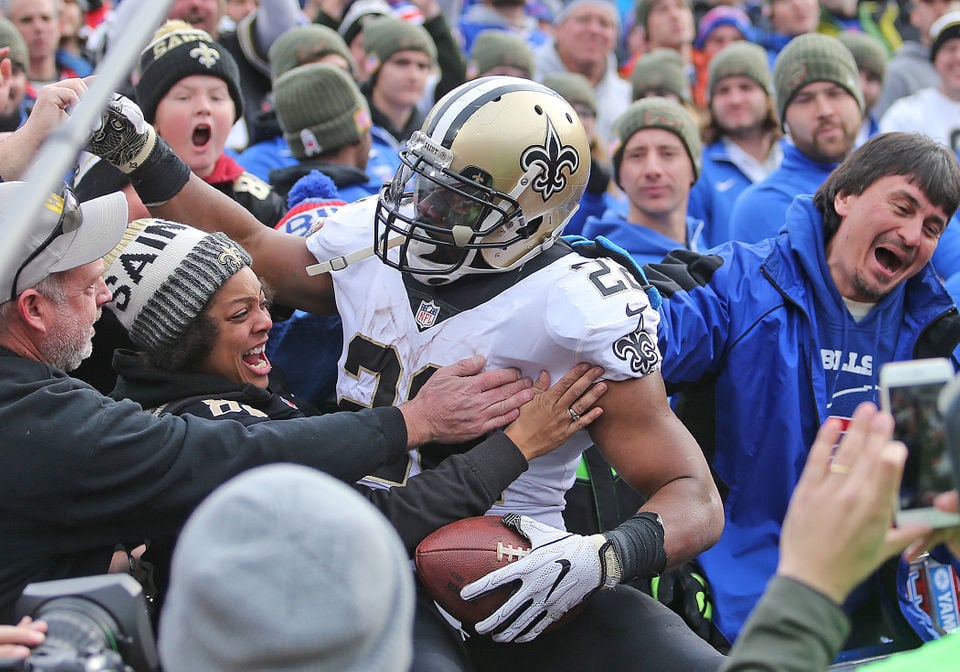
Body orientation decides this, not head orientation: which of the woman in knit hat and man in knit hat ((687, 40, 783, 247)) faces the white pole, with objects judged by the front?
the man in knit hat

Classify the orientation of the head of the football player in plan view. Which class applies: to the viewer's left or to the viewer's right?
to the viewer's left

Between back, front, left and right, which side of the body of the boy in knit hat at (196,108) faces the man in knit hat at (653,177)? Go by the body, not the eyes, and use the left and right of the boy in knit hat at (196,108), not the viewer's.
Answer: left

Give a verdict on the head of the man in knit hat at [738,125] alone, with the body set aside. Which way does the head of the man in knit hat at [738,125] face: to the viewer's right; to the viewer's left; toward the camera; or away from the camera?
toward the camera

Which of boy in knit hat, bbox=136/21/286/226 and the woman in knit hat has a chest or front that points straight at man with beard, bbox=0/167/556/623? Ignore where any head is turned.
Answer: the boy in knit hat

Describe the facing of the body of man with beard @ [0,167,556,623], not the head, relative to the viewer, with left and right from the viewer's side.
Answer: facing to the right of the viewer

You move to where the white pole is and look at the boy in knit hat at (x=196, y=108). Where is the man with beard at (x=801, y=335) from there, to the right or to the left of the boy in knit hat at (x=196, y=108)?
right

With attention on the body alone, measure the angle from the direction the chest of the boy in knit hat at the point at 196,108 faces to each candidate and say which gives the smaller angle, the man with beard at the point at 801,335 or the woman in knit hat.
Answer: the woman in knit hat

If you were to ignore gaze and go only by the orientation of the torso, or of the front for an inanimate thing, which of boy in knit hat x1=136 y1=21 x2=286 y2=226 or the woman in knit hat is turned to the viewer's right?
the woman in knit hat

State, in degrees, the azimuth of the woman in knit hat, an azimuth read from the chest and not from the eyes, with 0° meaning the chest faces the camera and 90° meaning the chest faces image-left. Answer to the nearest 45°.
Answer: approximately 270°

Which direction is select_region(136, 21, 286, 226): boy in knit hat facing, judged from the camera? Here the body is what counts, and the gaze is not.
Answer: toward the camera

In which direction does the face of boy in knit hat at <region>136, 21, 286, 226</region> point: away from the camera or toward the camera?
toward the camera

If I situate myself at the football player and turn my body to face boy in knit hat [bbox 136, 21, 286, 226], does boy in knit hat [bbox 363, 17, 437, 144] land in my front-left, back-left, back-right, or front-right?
front-right

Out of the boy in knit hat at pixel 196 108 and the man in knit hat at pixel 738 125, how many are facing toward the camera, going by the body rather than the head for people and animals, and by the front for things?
2

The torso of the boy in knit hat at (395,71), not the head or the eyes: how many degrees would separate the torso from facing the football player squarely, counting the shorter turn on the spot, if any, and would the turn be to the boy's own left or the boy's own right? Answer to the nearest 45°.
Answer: approximately 45° to the boy's own right

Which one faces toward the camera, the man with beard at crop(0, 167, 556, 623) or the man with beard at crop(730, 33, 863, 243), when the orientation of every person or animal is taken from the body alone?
the man with beard at crop(730, 33, 863, 243)

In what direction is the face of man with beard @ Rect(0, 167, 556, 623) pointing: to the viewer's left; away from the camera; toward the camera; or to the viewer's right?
to the viewer's right

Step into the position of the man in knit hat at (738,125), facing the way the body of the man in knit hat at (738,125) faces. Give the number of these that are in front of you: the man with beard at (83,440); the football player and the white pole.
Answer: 3

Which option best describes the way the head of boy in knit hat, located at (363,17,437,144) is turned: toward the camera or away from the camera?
toward the camera
